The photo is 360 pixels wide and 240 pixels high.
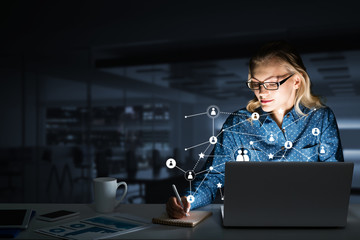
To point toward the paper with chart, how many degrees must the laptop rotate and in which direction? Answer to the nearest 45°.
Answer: approximately 90° to its left

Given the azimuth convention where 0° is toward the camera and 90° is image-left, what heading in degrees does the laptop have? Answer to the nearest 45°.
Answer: approximately 180°

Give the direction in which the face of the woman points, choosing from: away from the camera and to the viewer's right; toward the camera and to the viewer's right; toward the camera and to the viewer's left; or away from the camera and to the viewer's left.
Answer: toward the camera and to the viewer's left

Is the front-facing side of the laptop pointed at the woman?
yes

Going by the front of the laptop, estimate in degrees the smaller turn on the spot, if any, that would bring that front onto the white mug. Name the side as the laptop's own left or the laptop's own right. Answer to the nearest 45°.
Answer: approximately 90° to the laptop's own left

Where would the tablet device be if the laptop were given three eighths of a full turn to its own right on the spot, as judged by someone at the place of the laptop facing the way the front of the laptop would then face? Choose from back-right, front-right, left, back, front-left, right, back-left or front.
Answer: back-right

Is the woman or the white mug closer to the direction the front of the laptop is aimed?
the woman

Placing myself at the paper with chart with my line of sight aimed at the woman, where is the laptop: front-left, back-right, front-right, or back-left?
front-right

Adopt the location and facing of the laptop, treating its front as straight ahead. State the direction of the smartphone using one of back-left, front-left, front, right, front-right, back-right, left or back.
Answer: left
